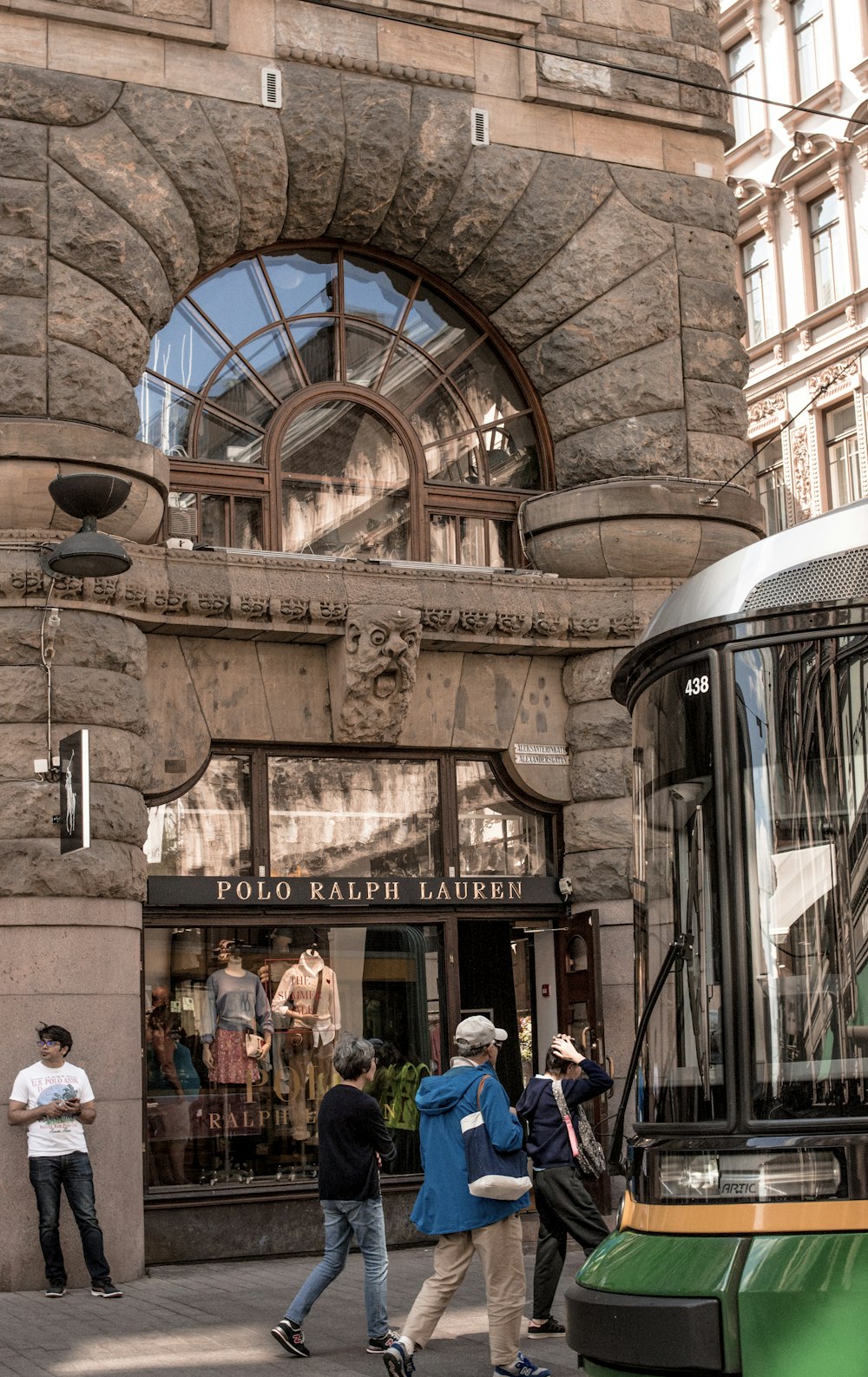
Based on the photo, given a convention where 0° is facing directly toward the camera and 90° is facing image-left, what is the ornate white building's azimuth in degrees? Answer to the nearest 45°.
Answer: approximately 45°

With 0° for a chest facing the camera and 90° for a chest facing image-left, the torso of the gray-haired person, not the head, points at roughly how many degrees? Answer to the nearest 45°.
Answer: approximately 225°

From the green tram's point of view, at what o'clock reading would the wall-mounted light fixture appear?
The wall-mounted light fixture is roughly at 3 o'clock from the green tram.

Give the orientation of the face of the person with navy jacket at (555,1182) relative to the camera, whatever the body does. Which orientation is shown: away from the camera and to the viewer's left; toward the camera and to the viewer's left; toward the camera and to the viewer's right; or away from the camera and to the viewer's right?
away from the camera and to the viewer's right

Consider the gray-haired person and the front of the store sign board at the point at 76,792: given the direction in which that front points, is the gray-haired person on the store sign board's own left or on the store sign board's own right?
on the store sign board's own left

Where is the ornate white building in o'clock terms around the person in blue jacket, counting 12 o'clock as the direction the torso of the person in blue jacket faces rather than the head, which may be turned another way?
The ornate white building is roughly at 11 o'clock from the person in blue jacket.

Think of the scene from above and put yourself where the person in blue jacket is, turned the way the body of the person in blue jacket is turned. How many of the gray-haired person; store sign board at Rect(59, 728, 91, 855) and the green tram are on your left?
2

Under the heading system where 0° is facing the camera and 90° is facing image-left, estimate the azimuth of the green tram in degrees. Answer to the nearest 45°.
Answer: approximately 45°
